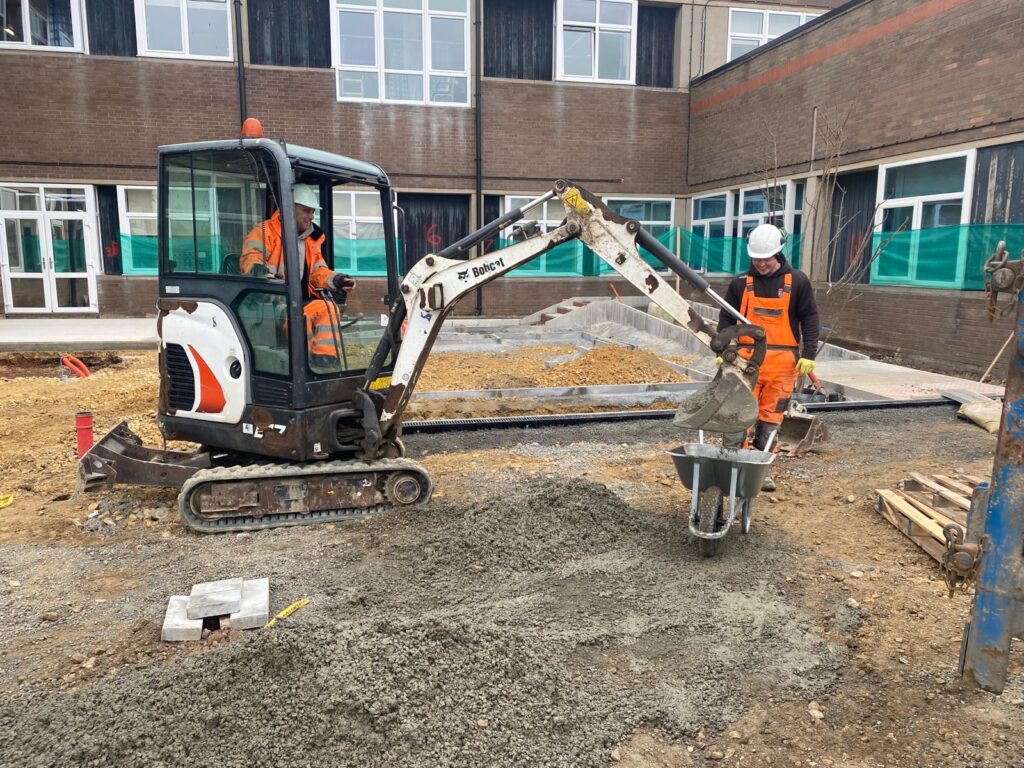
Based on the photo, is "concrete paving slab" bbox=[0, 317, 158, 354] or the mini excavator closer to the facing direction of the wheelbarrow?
the mini excavator

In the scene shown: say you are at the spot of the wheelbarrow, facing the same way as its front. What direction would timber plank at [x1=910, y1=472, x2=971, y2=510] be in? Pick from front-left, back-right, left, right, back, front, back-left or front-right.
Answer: back-left

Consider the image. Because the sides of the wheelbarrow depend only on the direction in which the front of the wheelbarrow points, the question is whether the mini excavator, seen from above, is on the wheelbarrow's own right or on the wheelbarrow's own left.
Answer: on the wheelbarrow's own right

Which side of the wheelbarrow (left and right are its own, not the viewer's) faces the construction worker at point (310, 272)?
right

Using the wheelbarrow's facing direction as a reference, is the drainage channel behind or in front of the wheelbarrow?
behind

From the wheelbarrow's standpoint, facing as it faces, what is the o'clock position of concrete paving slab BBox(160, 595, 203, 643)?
The concrete paving slab is roughly at 2 o'clock from the wheelbarrow.

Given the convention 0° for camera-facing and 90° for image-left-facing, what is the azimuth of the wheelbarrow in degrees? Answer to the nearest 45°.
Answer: approximately 0°

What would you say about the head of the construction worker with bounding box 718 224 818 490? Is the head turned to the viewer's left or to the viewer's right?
to the viewer's left

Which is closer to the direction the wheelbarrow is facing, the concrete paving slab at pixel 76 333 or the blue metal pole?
the blue metal pole

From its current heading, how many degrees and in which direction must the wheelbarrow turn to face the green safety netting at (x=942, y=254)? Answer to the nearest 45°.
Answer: approximately 180°

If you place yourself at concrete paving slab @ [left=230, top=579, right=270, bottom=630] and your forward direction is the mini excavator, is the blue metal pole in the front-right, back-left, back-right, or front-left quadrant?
back-right

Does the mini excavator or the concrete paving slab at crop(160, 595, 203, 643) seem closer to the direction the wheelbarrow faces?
the concrete paving slab

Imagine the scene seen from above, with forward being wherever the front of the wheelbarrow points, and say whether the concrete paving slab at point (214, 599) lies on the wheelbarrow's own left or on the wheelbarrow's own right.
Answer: on the wheelbarrow's own right
